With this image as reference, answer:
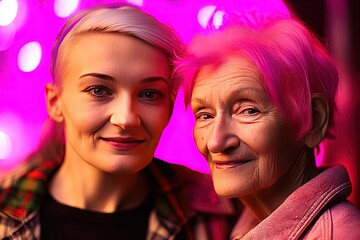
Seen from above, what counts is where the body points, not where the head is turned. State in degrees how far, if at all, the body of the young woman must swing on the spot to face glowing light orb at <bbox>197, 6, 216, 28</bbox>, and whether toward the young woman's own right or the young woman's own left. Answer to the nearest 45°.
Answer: approximately 135° to the young woman's own left

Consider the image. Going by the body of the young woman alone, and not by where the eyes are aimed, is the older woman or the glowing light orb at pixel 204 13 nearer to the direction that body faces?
the older woman

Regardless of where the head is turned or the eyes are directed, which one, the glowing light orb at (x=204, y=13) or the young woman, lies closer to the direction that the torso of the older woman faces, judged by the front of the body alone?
the young woman

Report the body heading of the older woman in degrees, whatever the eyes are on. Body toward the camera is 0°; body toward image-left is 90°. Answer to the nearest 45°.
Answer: approximately 45°

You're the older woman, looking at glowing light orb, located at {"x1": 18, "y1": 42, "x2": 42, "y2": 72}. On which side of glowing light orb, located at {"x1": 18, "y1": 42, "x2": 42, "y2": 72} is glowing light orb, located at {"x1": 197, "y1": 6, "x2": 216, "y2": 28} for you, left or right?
right

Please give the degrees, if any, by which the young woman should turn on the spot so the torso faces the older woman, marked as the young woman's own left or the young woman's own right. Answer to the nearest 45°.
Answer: approximately 45° to the young woman's own left

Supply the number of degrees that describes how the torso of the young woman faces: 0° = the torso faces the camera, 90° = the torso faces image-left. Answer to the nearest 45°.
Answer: approximately 0°

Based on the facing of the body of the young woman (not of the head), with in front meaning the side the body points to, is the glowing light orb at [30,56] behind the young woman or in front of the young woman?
behind
